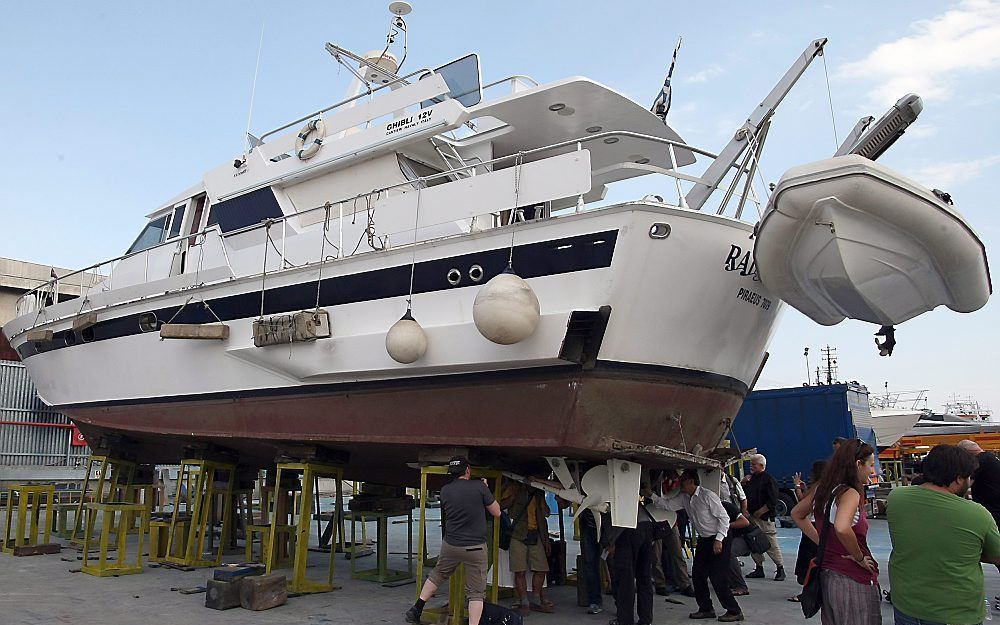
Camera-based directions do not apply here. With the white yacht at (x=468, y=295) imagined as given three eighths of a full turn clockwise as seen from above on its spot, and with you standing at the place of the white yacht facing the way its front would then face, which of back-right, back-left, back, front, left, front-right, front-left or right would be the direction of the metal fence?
back-left

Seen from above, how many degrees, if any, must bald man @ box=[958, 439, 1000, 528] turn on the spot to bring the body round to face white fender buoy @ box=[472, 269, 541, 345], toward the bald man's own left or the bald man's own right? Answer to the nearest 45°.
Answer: approximately 45° to the bald man's own left

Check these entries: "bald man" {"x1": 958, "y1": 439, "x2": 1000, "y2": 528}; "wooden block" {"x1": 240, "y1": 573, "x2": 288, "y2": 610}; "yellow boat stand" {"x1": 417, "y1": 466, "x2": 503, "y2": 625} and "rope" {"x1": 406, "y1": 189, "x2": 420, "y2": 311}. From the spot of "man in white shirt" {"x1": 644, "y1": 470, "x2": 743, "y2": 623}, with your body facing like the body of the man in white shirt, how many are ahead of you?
3

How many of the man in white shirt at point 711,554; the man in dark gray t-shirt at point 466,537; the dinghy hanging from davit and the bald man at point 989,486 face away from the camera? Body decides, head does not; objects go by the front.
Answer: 1

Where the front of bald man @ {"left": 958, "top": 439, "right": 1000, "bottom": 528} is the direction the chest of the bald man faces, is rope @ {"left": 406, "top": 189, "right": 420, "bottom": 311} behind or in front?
in front

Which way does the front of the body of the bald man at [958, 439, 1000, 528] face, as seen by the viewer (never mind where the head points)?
to the viewer's left

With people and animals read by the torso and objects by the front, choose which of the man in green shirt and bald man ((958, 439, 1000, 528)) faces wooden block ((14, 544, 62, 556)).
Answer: the bald man

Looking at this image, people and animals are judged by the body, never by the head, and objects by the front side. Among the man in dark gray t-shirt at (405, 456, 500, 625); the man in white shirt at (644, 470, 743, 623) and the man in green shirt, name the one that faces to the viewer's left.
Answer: the man in white shirt

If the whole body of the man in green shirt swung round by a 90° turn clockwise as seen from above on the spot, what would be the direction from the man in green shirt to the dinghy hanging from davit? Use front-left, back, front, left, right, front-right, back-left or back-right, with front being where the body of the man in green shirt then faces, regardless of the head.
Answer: back-left

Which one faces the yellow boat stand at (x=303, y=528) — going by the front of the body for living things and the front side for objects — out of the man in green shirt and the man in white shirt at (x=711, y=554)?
the man in white shirt

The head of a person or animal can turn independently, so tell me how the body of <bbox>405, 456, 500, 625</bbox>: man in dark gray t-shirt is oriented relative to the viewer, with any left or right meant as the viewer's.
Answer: facing away from the viewer

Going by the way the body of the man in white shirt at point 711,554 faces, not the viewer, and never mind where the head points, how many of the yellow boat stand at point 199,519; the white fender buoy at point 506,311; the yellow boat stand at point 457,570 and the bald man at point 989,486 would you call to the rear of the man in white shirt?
1

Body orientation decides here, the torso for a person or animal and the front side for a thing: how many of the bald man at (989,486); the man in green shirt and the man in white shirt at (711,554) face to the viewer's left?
2

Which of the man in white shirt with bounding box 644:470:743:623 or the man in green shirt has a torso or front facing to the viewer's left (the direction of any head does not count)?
the man in white shirt

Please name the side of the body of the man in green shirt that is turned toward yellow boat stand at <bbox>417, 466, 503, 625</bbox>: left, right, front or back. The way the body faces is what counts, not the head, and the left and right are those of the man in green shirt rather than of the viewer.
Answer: left

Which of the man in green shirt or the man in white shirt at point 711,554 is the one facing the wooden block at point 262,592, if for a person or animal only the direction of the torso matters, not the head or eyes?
the man in white shirt

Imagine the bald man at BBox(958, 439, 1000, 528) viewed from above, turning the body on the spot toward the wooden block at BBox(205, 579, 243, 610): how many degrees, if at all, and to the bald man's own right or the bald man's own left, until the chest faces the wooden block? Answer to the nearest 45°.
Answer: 0° — they already face it
